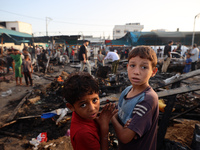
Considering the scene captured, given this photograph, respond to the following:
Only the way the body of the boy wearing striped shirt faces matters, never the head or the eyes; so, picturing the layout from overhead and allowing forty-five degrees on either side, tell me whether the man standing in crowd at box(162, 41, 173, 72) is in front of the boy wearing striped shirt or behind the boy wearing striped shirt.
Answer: behind

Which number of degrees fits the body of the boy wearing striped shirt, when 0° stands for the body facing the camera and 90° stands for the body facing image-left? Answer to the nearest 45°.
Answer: approximately 45°

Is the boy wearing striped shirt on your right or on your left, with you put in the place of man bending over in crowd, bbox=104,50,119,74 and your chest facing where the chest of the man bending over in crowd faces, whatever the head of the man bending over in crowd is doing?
on your left

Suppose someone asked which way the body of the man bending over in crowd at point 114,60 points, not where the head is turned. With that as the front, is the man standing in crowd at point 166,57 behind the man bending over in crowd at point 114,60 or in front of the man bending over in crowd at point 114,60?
behind

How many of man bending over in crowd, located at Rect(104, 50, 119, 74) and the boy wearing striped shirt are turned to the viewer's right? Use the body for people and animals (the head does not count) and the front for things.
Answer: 0

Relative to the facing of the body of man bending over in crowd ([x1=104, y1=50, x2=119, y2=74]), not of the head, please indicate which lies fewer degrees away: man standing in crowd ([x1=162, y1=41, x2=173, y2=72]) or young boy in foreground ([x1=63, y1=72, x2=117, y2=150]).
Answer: the young boy in foreground

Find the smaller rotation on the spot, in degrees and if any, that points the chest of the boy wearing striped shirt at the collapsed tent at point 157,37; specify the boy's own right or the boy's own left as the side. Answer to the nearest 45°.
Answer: approximately 135° to the boy's own right
